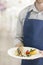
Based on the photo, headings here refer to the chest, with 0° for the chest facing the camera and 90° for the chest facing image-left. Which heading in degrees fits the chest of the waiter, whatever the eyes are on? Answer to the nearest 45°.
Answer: approximately 0°
